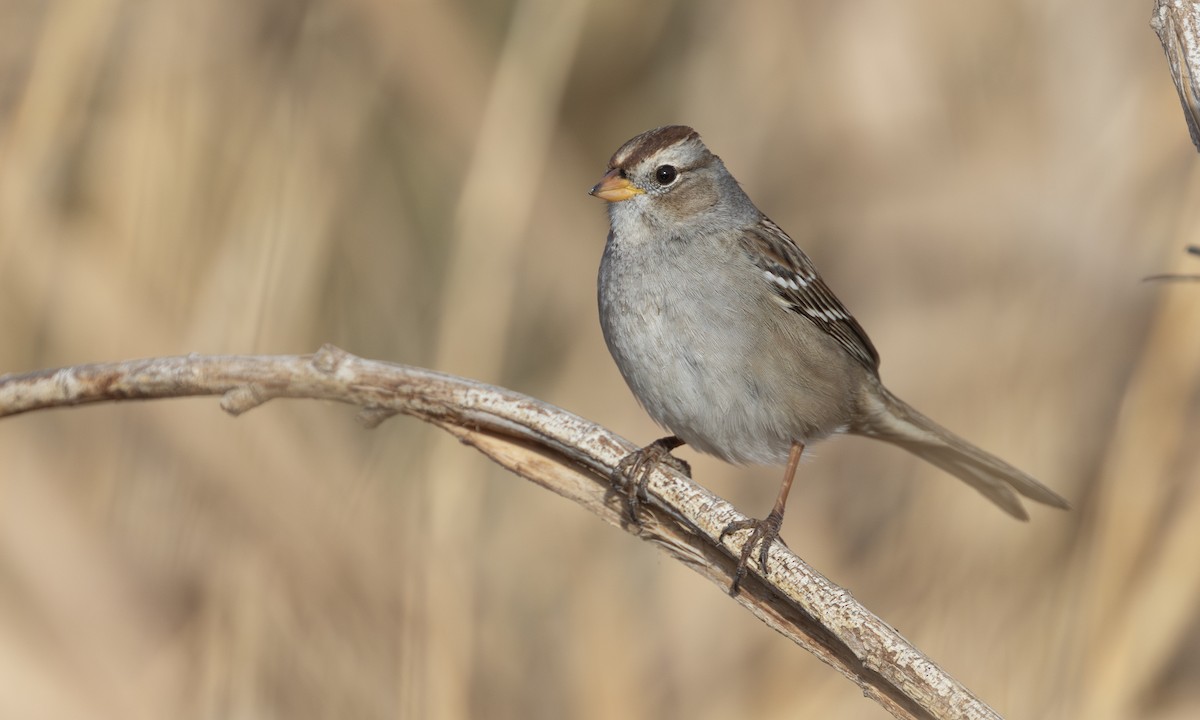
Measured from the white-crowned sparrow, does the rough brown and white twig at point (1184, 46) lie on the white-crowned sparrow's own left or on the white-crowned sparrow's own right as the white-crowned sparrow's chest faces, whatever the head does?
on the white-crowned sparrow's own left

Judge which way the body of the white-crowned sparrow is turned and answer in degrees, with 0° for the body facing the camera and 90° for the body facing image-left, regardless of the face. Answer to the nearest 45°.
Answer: approximately 45°
